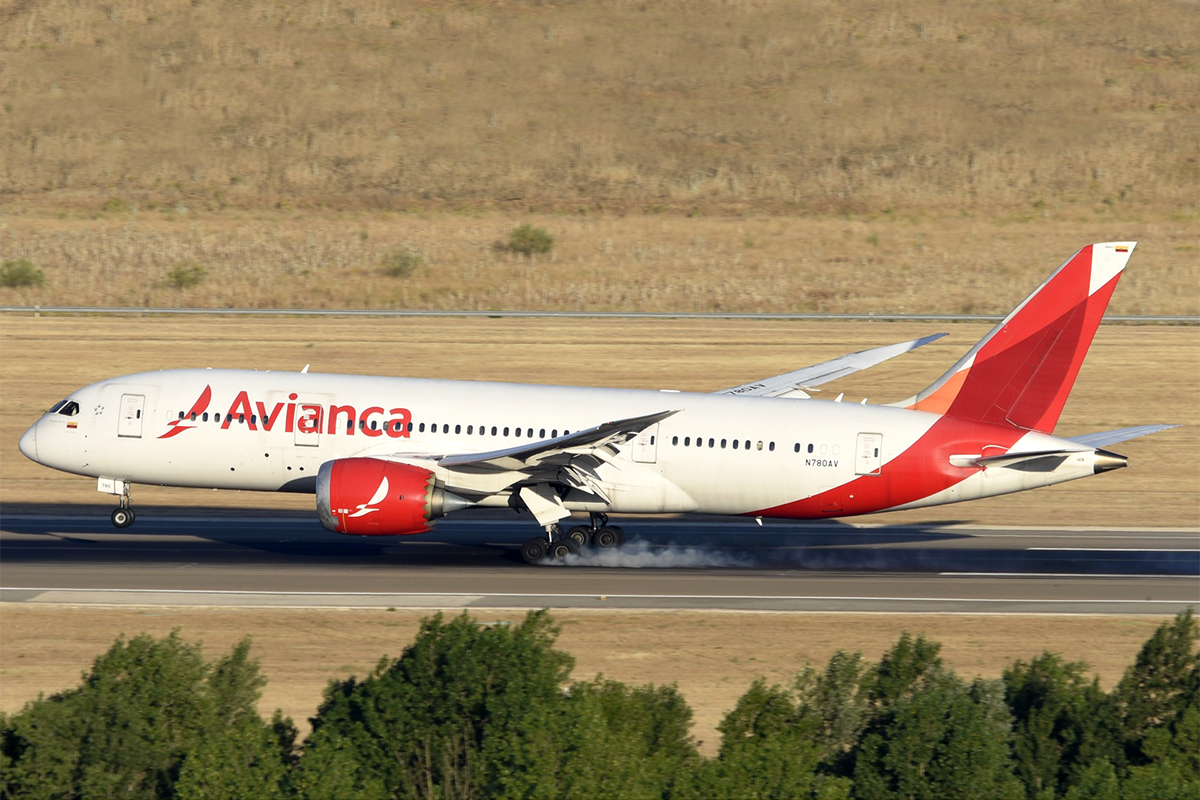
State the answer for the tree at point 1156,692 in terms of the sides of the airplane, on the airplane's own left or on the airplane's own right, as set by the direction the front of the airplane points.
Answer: on the airplane's own left

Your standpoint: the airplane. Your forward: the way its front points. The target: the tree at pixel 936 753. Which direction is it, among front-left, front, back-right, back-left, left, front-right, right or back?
left

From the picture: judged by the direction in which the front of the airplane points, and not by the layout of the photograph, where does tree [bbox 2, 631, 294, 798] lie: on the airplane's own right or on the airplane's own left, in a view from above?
on the airplane's own left

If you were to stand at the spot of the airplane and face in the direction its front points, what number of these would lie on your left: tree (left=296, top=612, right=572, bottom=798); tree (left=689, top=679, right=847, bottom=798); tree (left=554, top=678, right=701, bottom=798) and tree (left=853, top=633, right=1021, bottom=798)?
4

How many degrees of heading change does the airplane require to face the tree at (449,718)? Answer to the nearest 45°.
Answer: approximately 90° to its left

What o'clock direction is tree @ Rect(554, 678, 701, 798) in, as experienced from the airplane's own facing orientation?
The tree is roughly at 9 o'clock from the airplane.

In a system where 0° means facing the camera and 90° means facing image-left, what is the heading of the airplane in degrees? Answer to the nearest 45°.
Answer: approximately 90°
